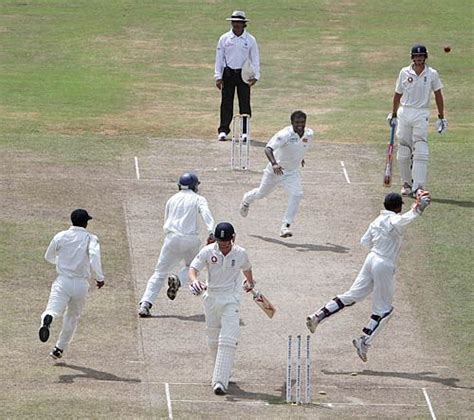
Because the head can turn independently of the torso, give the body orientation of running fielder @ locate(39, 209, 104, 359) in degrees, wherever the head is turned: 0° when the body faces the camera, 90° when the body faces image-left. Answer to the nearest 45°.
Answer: approximately 225°

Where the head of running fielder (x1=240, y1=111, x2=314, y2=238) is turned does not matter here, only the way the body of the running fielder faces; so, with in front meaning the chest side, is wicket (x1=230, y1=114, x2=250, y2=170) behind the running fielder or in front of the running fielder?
behind

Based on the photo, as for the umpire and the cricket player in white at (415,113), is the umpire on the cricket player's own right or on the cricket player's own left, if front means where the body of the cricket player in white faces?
on the cricket player's own right

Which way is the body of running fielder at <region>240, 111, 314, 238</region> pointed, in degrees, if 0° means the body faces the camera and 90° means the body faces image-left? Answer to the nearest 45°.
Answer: approximately 315°

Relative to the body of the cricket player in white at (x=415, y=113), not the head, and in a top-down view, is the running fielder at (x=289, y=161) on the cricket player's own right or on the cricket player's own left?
on the cricket player's own right

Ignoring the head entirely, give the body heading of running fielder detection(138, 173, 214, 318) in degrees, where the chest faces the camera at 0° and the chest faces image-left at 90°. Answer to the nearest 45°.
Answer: approximately 225°

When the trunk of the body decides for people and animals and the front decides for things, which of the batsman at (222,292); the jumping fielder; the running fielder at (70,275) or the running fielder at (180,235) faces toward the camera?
the batsman

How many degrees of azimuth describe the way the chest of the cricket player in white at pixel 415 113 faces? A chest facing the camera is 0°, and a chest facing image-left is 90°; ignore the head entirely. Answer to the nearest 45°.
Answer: approximately 0°
